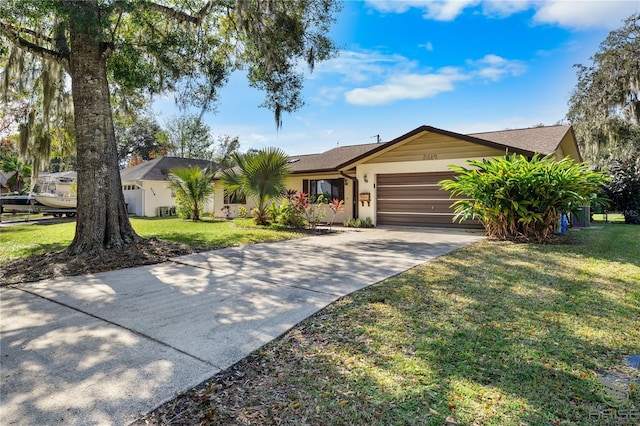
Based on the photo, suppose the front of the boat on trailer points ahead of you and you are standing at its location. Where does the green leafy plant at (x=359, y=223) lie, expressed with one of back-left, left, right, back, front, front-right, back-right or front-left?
back-left

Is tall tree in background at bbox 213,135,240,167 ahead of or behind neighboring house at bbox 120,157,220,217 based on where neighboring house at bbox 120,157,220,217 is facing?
behind

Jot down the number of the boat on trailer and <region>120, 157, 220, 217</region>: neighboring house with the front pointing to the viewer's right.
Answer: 0

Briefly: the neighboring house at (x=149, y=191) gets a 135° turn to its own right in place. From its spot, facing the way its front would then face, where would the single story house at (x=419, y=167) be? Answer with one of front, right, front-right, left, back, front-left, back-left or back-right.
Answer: back-right

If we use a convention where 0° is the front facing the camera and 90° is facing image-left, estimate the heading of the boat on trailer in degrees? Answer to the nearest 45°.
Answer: approximately 90°

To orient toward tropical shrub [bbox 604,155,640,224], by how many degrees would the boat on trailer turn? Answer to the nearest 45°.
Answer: approximately 135° to its left
